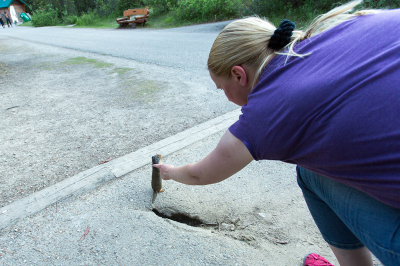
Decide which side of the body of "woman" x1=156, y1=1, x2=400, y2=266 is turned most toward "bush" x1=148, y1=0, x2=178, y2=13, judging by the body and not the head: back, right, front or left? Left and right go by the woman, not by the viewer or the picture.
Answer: right

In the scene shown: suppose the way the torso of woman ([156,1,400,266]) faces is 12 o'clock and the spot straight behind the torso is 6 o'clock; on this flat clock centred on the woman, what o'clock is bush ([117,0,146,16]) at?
The bush is roughly at 2 o'clock from the woman.

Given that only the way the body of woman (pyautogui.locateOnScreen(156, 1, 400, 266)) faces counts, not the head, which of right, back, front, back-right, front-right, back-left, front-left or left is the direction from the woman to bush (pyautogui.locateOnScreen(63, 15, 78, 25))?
front-right

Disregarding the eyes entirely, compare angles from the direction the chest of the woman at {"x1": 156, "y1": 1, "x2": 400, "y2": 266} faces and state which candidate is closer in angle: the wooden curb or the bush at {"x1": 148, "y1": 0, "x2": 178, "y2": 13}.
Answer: the wooden curb

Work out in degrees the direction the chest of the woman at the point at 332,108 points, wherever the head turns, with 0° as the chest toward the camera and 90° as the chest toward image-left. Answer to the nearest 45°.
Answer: approximately 90°

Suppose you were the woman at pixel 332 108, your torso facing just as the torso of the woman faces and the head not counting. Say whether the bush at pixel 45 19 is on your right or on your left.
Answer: on your right

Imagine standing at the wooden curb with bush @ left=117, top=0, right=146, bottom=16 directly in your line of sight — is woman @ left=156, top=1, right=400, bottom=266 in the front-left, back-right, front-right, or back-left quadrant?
back-right

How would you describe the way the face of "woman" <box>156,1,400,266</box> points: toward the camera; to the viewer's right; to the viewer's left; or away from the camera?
to the viewer's left
